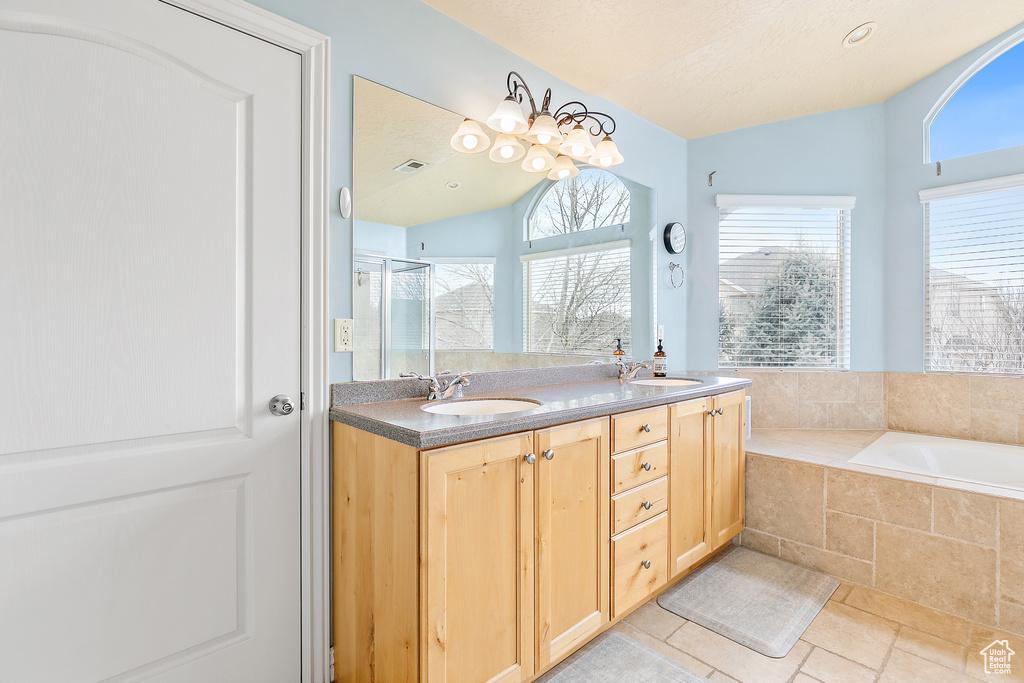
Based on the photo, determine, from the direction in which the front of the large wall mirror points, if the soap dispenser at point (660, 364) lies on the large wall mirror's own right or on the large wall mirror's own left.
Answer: on the large wall mirror's own left

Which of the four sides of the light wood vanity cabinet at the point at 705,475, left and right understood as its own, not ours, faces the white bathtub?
left

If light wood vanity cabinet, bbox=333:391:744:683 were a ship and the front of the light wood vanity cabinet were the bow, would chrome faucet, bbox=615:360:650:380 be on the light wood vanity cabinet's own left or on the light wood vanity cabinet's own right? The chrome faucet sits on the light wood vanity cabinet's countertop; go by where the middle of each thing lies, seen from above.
on the light wood vanity cabinet's own left

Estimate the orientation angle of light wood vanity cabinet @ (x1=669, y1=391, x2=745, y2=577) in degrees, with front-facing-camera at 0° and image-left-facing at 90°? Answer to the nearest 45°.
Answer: approximately 315°

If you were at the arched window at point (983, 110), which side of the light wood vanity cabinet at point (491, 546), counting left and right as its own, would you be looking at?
left

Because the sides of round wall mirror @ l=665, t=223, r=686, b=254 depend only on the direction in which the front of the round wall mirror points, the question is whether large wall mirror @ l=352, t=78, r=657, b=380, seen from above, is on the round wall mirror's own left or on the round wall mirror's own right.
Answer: on the round wall mirror's own right
